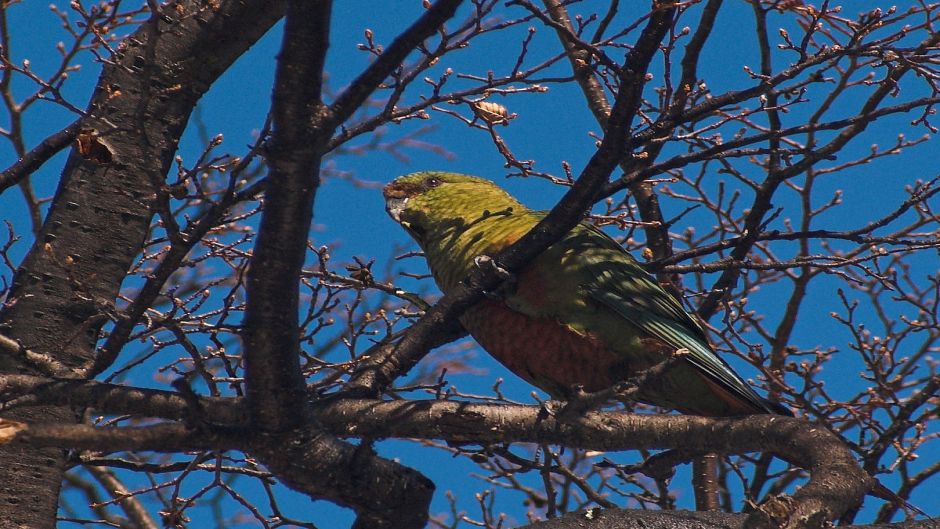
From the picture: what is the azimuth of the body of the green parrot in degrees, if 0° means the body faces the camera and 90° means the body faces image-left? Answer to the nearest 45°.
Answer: approximately 90°
